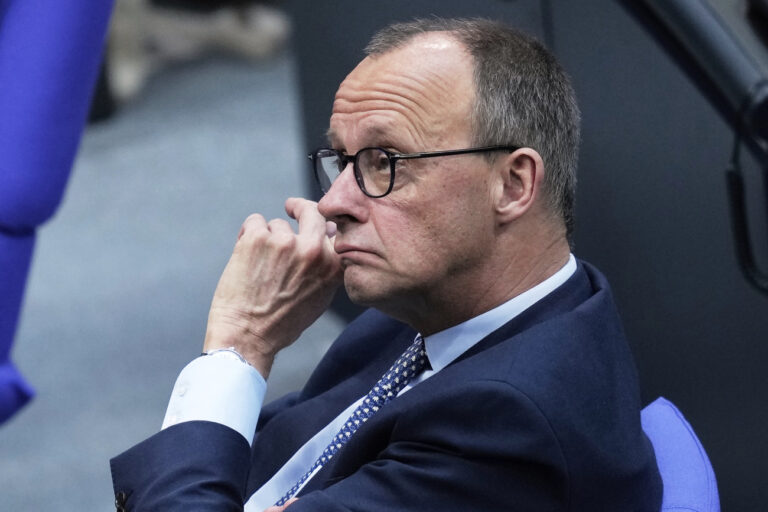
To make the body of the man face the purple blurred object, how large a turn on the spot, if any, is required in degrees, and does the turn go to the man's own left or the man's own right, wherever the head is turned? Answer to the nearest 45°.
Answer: approximately 90° to the man's own right

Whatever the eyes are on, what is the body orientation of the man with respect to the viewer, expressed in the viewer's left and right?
facing the viewer and to the left of the viewer
